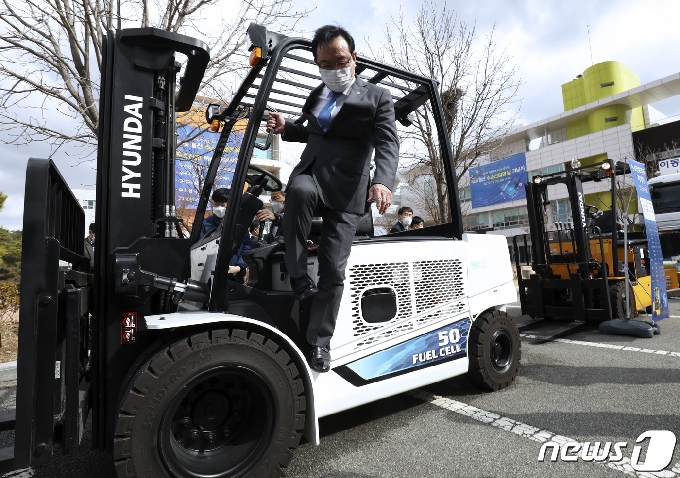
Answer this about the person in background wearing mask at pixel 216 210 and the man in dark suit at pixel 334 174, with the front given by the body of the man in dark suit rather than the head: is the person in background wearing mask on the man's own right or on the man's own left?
on the man's own right

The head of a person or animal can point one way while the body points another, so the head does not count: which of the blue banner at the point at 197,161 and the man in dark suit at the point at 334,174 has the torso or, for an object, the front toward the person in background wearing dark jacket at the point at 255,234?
the blue banner

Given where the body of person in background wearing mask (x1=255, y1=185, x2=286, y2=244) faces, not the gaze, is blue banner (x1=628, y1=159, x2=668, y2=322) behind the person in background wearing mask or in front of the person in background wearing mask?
behind

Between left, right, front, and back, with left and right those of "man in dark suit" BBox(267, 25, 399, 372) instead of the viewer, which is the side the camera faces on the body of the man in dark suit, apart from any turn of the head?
front

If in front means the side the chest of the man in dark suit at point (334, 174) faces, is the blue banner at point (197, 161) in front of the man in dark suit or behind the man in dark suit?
behind

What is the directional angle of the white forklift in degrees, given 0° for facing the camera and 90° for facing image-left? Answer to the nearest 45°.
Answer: approximately 45°

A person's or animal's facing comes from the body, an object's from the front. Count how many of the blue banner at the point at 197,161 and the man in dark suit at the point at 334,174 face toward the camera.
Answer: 2

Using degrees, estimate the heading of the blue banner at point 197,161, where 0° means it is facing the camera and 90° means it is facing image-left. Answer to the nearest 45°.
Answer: approximately 0°

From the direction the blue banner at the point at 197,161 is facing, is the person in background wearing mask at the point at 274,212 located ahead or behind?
ahead

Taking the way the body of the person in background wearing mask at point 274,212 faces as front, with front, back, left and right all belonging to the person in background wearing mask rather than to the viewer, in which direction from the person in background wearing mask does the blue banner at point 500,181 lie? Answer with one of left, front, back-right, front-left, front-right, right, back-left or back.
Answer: back

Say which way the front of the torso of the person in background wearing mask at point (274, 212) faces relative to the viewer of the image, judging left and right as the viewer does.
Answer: facing the viewer and to the left of the viewer

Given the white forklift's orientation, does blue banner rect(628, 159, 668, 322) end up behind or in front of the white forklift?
behind

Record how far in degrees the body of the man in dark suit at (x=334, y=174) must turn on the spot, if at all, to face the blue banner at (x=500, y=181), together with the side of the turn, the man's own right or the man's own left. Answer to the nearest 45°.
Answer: approximately 135° to the man's own left

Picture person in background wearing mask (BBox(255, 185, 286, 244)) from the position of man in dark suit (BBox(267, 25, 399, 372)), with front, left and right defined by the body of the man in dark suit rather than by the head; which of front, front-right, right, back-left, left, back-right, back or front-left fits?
back-right

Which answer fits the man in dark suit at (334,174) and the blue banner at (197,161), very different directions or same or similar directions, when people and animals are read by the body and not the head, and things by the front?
same or similar directions
